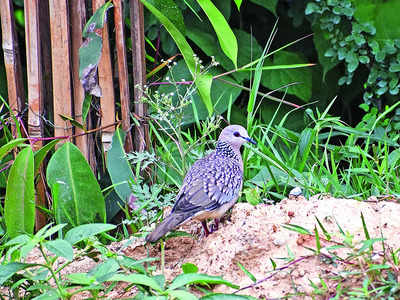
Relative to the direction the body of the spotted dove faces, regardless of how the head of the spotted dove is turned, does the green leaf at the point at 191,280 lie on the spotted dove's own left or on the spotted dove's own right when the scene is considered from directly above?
on the spotted dove's own right

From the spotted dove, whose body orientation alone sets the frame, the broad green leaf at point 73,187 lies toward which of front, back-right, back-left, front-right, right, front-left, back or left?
back

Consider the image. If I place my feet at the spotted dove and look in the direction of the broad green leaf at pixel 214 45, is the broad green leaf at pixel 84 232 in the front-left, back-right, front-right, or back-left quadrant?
back-left

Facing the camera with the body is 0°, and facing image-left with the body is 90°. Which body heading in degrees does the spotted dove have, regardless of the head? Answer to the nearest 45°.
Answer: approximately 270°

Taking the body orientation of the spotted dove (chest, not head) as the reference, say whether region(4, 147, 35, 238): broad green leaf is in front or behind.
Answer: behind

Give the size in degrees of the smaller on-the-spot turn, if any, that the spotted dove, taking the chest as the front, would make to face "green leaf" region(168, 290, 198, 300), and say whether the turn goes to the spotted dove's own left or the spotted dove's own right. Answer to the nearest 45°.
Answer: approximately 90° to the spotted dove's own right

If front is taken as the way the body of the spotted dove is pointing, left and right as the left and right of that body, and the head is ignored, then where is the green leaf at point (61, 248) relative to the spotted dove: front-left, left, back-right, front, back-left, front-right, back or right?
back-right

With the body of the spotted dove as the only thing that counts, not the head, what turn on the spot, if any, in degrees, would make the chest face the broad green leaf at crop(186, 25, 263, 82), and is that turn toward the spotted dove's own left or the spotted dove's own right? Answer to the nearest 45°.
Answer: approximately 90° to the spotted dove's own left
